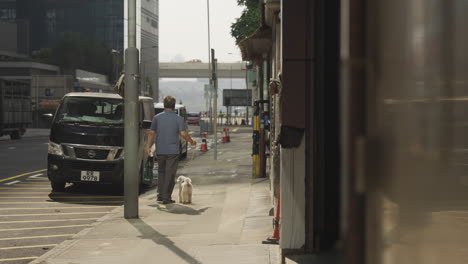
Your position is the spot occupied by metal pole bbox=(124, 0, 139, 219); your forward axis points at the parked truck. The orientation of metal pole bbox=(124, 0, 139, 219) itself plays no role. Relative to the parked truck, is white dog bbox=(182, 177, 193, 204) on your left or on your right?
right

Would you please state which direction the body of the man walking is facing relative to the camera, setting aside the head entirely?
away from the camera

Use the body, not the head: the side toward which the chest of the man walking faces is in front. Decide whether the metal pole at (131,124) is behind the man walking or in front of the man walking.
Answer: behind

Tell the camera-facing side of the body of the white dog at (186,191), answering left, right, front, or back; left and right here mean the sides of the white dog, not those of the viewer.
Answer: back

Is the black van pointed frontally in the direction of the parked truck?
no

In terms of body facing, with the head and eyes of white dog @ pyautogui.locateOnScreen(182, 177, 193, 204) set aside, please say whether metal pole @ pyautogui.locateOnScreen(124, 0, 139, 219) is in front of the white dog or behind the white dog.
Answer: behind

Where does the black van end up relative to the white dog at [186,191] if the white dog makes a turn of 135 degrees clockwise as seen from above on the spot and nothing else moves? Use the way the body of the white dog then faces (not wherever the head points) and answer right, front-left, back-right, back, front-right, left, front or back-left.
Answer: back

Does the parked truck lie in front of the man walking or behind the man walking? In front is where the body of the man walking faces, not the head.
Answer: in front

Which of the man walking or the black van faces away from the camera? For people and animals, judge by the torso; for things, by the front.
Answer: the man walking

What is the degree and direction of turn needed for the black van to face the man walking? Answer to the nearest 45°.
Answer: approximately 45° to its left

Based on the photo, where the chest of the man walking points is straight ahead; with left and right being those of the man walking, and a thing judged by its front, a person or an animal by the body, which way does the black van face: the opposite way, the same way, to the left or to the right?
the opposite way

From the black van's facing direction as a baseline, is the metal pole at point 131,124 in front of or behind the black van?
in front

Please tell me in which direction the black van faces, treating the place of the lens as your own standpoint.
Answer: facing the viewer
